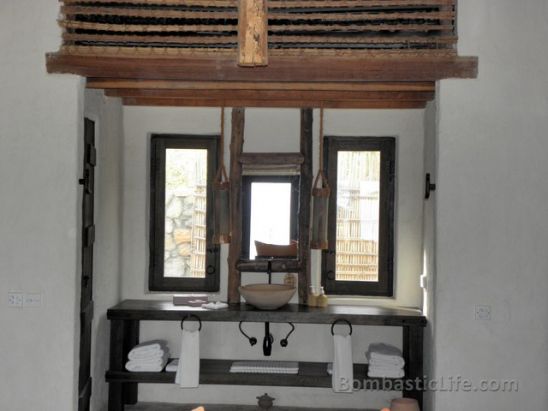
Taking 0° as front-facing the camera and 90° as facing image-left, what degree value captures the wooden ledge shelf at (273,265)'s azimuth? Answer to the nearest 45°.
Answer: approximately 0°

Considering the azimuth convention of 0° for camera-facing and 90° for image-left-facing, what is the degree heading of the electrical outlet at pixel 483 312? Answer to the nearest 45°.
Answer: approximately 0°

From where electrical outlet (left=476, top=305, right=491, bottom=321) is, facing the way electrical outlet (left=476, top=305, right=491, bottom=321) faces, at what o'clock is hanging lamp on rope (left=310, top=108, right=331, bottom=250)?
The hanging lamp on rope is roughly at 4 o'clock from the electrical outlet.

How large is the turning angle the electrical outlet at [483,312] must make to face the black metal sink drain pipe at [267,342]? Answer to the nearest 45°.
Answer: approximately 90° to its right

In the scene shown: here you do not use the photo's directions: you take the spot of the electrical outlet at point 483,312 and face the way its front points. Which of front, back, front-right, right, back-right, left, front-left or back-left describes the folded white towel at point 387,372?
back-right
